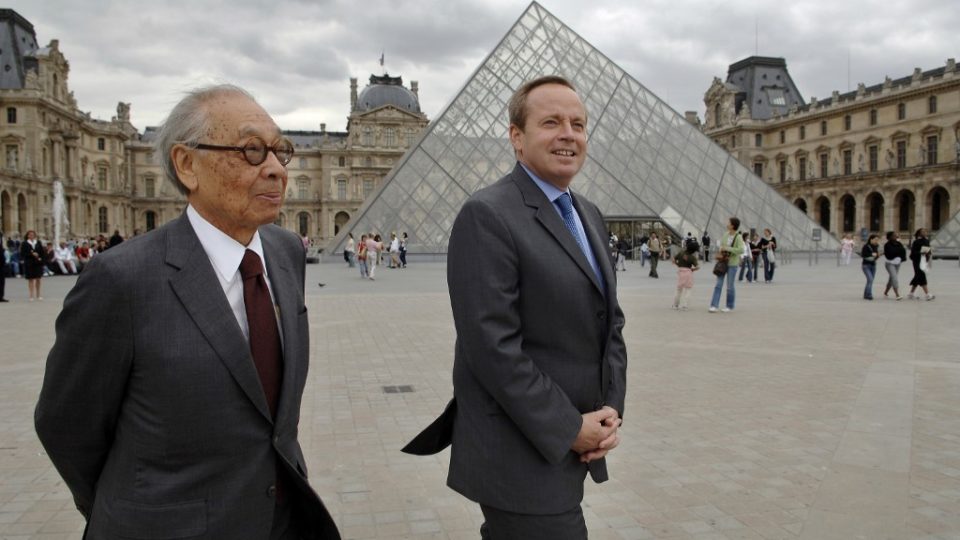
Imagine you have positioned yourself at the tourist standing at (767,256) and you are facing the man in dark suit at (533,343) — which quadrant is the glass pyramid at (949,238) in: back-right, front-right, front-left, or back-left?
back-left

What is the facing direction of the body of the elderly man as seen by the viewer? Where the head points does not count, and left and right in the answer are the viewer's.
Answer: facing the viewer and to the right of the viewer

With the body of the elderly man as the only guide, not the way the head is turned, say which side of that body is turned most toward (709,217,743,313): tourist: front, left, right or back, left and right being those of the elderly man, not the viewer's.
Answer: left

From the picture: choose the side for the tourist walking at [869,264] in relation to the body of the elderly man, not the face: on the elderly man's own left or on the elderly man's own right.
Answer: on the elderly man's own left

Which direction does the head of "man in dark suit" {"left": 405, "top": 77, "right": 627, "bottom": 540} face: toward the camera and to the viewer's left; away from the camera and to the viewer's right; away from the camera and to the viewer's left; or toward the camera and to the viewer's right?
toward the camera and to the viewer's right

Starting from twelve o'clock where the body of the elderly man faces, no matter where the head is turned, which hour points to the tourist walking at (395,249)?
The tourist walking is roughly at 8 o'clock from the elderly man.

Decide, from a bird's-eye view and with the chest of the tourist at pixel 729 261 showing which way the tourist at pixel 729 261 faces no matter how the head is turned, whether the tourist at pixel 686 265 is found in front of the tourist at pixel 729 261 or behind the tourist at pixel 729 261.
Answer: in front

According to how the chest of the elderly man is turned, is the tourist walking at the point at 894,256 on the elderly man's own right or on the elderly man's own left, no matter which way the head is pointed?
on the elderly man's own left

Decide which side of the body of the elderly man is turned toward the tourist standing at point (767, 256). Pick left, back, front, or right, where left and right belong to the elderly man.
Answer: left

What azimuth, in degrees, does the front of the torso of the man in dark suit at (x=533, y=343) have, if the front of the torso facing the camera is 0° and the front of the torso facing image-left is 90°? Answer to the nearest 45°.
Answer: approximately 315°

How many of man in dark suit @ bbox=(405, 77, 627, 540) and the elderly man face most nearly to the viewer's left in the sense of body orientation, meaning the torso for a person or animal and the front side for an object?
0
